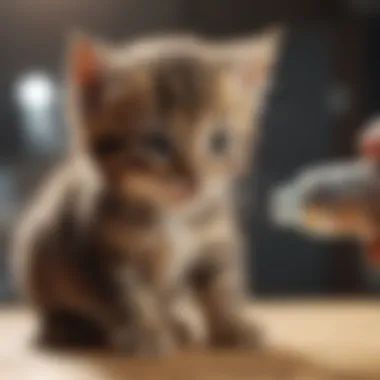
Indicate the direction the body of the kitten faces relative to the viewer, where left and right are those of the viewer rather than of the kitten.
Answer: facing the viewer and to the right of the viewer
